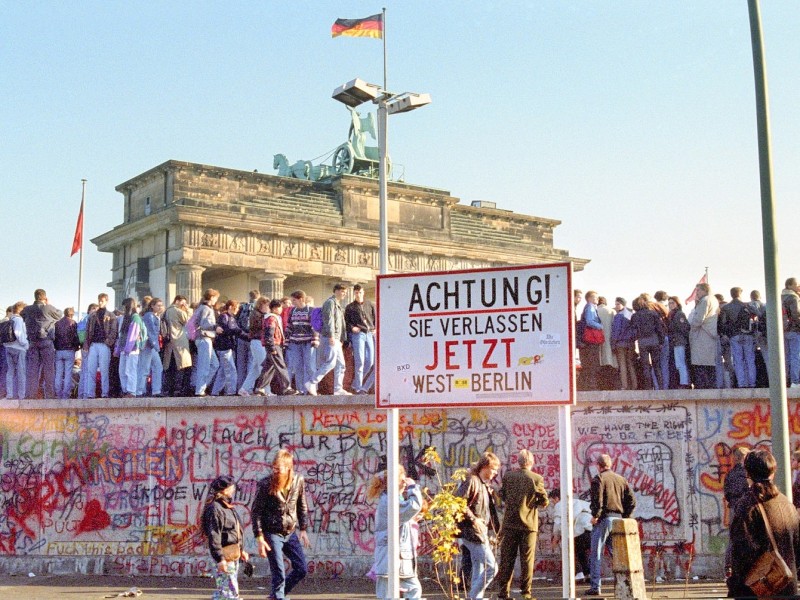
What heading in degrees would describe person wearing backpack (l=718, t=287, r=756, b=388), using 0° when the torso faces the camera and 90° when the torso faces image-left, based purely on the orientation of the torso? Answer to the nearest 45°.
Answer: approximately 180°

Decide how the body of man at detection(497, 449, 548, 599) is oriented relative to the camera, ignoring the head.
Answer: away from the camera

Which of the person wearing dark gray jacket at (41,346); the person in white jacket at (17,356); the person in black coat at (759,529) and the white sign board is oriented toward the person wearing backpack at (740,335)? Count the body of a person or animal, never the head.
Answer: the person in black coat

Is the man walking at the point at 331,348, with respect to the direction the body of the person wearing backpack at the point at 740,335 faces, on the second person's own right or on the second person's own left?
on the second person's own left

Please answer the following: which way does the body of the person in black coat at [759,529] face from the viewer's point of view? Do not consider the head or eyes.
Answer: away from the camera
